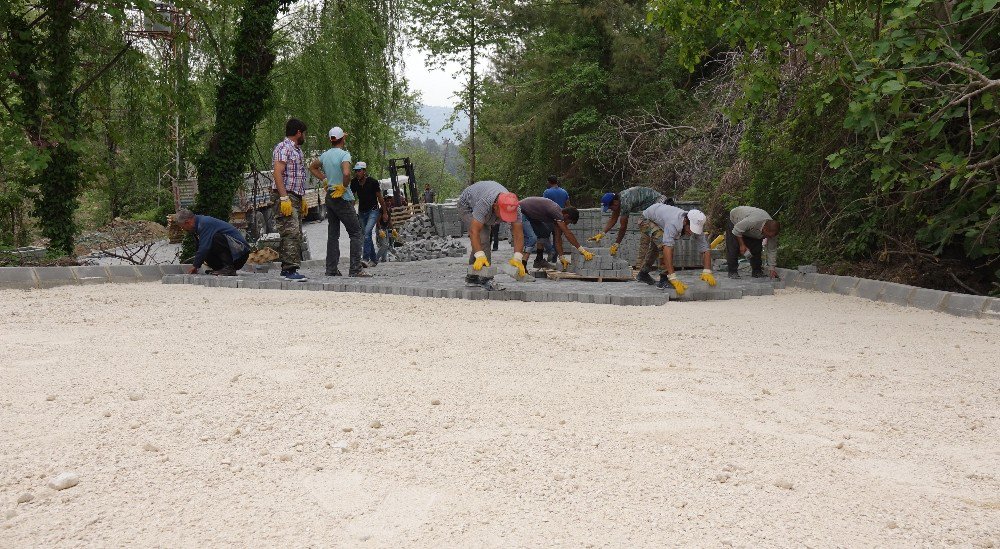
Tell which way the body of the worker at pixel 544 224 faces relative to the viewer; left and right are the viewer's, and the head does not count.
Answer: facing to the right of the viewer

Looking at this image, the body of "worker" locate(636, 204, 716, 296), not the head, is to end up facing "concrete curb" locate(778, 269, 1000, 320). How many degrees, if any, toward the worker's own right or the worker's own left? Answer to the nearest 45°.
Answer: approximately 45° to the worker's own left

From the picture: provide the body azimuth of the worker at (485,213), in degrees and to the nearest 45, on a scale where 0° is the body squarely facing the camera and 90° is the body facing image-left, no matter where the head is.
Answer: approximately 315°

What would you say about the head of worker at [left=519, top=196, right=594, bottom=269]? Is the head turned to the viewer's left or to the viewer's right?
to the viewer's right

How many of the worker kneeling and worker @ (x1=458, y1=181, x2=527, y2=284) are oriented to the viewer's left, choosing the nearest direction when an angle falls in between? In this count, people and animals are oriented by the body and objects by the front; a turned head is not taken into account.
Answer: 1

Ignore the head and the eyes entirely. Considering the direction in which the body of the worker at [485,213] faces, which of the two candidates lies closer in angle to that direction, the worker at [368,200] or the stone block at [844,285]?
the stone block

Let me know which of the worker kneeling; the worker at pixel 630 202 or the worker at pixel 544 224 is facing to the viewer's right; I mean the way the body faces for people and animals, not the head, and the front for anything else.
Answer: the worker at pixel 544 224

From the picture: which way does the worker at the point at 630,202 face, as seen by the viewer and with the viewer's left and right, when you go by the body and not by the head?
facing to the left of the viewer

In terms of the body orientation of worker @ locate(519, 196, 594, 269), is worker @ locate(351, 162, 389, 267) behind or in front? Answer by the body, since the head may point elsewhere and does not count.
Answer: behind

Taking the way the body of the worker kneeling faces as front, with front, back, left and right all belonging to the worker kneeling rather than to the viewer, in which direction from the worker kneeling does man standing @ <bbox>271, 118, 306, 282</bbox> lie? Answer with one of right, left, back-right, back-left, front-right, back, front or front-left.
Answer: back-left
